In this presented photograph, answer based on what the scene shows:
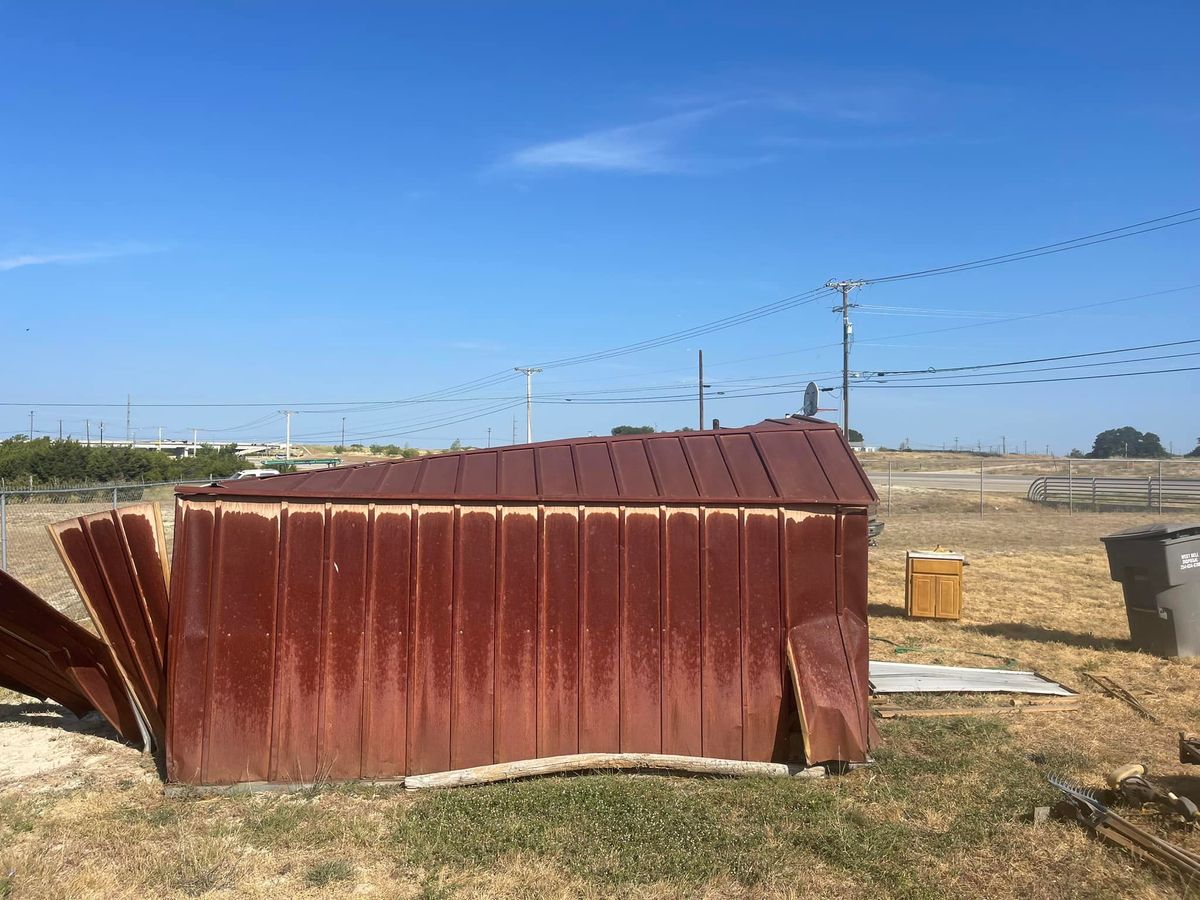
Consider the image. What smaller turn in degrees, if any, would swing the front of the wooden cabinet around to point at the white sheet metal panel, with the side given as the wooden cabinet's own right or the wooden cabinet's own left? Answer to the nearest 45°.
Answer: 0° — it already faces it

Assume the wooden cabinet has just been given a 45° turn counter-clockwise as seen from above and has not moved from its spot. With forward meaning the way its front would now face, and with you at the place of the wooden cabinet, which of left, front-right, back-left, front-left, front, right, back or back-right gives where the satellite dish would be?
back

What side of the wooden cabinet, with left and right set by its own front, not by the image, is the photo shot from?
front

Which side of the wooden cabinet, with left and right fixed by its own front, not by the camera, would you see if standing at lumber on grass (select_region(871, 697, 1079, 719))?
front

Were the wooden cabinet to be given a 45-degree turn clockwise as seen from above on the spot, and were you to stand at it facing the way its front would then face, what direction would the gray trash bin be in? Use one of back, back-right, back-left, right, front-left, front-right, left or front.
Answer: left

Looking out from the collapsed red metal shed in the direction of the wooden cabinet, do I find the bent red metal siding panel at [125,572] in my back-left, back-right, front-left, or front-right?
back-left

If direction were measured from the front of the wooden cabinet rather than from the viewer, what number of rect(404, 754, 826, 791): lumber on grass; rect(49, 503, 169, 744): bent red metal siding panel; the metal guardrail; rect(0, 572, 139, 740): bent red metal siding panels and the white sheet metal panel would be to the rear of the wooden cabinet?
1

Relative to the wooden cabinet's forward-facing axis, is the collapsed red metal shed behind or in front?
in front

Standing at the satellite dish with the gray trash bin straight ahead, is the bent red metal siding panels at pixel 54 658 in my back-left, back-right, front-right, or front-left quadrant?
front-right

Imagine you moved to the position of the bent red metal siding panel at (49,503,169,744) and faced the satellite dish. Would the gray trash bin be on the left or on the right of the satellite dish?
right

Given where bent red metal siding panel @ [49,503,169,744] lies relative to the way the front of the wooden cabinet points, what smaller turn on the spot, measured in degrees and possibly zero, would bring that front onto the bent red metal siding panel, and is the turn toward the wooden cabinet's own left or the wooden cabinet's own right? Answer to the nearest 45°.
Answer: approximately 45° to the wooden cabinet's own right

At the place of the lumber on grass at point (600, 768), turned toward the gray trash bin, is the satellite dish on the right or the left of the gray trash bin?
left

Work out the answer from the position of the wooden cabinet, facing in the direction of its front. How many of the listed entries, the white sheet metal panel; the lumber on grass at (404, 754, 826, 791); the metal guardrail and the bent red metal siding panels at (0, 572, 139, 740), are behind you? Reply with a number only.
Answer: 1

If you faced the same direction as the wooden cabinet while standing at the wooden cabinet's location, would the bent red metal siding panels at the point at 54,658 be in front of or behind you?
in front

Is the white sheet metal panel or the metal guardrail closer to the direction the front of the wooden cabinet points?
the white sheet metal panel

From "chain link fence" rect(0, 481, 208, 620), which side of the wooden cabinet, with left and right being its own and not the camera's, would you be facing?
right

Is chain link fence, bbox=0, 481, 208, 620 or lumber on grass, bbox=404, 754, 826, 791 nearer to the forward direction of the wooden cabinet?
the lumber on grass

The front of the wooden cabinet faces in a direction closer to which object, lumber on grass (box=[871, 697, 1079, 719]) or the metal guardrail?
the lumber on grass

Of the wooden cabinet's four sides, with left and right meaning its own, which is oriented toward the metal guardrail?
back
